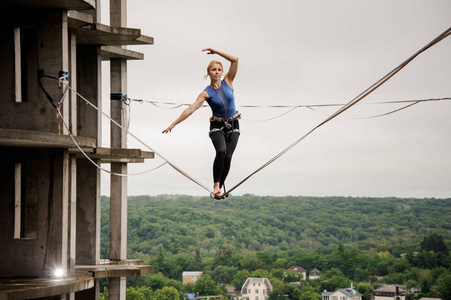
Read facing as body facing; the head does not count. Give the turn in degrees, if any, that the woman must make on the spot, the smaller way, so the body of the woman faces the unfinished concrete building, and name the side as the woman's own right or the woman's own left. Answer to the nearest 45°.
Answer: approximately 135° to the woman's own right

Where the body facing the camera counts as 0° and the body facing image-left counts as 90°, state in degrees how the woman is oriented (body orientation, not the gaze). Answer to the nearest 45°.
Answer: approximately 0°
